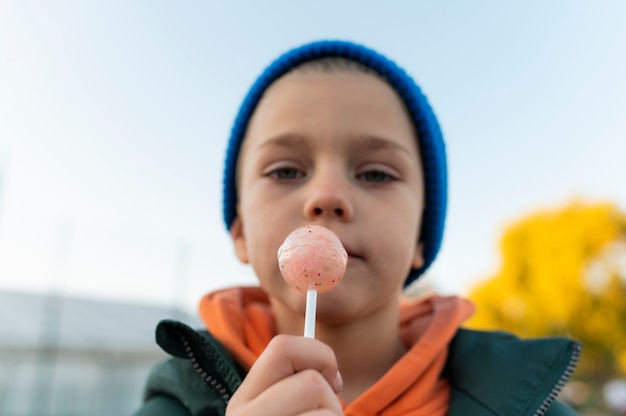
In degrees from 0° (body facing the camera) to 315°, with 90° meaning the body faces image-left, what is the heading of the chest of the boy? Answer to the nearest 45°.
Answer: approximately 0°

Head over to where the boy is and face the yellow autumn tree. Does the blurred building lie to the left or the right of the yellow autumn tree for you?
left

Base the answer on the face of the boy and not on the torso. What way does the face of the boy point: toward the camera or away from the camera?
toward the camera

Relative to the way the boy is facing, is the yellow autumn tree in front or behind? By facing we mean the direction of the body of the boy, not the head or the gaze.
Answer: behind

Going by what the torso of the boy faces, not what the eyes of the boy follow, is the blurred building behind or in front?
behind
